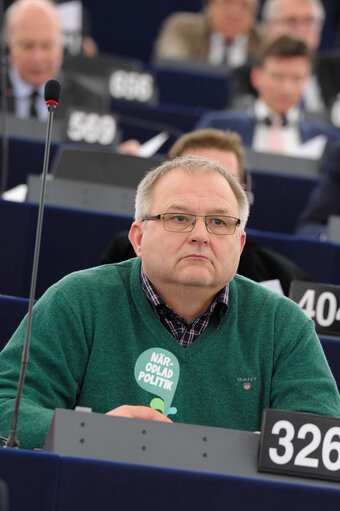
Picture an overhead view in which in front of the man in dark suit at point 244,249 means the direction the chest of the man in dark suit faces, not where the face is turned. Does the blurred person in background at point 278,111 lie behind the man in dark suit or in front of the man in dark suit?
behind

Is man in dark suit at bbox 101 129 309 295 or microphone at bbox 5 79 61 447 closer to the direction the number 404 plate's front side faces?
the microphone

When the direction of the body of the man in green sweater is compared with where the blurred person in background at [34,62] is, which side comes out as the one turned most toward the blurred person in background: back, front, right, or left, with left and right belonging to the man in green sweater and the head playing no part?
back

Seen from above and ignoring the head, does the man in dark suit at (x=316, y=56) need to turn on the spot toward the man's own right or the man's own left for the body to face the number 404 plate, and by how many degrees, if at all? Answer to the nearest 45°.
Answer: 0° — they already face it

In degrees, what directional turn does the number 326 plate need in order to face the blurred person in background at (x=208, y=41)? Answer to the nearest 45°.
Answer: approximately 180°

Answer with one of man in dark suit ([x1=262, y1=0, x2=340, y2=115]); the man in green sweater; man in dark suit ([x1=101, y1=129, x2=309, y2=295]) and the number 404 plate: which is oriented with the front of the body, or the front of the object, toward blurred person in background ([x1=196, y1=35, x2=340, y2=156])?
man in dark suit ([x1=262, y1=0, x2=340, y2=115])

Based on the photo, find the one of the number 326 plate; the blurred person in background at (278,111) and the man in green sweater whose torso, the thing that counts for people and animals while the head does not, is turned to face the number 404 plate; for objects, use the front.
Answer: the blurred person in background

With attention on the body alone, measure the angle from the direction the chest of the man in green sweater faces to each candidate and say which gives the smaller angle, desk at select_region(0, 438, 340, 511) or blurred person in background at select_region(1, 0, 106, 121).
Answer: the desk

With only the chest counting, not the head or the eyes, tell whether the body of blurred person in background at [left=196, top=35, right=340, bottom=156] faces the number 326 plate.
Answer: yes

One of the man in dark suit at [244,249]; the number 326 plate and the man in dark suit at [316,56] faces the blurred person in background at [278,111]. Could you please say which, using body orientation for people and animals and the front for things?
the man in dark suit at [316,56]

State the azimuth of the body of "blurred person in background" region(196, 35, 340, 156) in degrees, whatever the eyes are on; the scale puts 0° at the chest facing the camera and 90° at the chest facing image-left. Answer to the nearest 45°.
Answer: approximately 0°

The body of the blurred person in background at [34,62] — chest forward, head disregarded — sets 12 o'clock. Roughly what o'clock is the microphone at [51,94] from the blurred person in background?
The microphone is roughly at 12 o'clock from the blurred person in background.

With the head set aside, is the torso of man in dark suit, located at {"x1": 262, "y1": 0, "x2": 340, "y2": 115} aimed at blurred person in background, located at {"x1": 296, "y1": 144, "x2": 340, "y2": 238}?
yes
